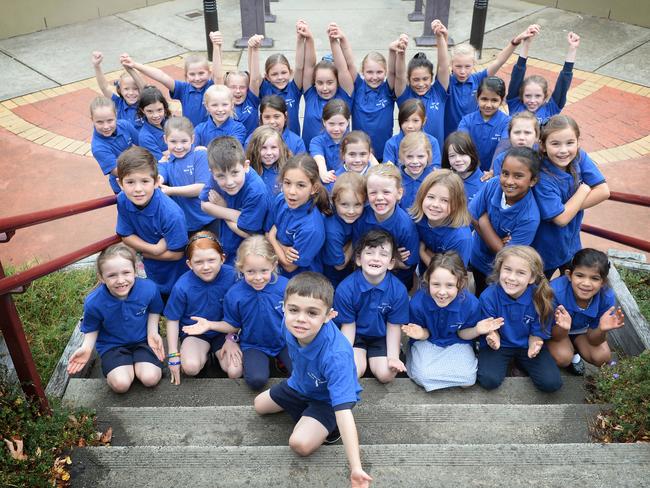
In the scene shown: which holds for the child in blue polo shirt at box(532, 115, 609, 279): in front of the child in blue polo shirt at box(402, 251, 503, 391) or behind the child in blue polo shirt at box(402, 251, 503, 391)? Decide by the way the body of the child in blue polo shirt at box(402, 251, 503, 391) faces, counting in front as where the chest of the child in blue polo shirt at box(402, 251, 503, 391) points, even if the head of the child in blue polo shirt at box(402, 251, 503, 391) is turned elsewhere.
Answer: behind

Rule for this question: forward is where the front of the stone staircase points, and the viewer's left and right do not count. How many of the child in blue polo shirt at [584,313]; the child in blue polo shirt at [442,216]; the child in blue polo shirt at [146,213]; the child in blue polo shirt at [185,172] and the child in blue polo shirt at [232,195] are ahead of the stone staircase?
0

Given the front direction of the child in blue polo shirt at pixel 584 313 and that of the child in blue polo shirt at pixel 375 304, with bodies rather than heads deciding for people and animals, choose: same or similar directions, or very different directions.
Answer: same or similar directions

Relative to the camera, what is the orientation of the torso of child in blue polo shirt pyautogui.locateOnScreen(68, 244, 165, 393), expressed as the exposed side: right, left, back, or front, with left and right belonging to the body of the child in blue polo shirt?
front

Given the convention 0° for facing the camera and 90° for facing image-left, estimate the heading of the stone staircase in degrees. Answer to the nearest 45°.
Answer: approximately 0°

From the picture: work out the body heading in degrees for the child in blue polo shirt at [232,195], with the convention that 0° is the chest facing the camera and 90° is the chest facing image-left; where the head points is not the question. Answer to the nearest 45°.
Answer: approximately 45°

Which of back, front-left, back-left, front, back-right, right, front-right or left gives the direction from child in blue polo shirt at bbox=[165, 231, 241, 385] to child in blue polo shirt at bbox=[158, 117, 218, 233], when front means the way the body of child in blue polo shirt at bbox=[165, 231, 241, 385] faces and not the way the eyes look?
back

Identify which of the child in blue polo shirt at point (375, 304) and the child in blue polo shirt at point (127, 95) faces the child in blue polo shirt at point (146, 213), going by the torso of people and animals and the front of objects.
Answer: the child in blue polo shirt at point (127, 95)

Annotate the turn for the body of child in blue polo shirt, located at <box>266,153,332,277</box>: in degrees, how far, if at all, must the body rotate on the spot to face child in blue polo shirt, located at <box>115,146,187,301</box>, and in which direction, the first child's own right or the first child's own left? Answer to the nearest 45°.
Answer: approximately 45° to the first child's own right

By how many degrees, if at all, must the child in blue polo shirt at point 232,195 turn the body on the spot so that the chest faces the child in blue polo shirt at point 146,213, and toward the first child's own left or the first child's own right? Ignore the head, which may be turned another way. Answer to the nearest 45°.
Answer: approximately 45° to the first child's own right

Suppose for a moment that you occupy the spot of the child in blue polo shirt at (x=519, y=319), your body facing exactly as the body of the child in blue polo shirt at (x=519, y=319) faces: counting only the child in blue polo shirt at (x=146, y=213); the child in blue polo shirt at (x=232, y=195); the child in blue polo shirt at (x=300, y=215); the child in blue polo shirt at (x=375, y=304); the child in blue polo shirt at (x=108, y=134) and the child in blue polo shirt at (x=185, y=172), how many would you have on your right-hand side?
6

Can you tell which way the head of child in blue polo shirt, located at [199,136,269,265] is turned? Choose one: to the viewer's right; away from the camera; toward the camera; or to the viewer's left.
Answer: toward the camera

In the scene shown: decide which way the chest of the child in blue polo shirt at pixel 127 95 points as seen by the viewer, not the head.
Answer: toward the camera

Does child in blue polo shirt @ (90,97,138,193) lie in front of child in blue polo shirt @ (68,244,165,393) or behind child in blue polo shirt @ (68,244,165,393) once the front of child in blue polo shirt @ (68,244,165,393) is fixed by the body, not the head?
behind

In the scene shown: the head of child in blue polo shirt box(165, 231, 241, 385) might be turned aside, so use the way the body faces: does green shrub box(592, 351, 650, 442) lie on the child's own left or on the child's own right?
on the child's own left

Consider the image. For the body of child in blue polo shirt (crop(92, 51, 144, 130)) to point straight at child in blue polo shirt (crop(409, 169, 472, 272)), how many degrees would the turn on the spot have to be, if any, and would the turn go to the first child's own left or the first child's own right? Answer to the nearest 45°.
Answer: approximately 45° to the first child's own left

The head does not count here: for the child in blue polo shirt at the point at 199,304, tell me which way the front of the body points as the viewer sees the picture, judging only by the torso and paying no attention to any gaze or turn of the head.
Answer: toward the camera

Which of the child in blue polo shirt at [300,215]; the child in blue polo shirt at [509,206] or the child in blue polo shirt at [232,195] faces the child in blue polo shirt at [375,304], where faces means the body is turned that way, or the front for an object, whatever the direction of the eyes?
the child in blue polo shirt at [509,206]

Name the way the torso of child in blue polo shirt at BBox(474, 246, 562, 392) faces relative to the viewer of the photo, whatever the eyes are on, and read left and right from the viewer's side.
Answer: facing the viewer

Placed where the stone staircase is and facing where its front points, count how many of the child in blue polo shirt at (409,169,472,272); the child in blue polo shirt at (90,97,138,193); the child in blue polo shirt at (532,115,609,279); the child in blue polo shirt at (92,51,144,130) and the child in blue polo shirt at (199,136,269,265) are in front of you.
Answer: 0

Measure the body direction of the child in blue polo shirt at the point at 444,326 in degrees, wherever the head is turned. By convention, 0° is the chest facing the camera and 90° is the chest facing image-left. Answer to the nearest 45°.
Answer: approximately 0°
